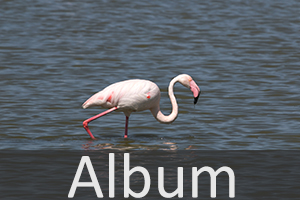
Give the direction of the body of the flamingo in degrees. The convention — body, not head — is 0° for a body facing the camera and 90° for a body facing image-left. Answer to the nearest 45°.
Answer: approximately 270°
